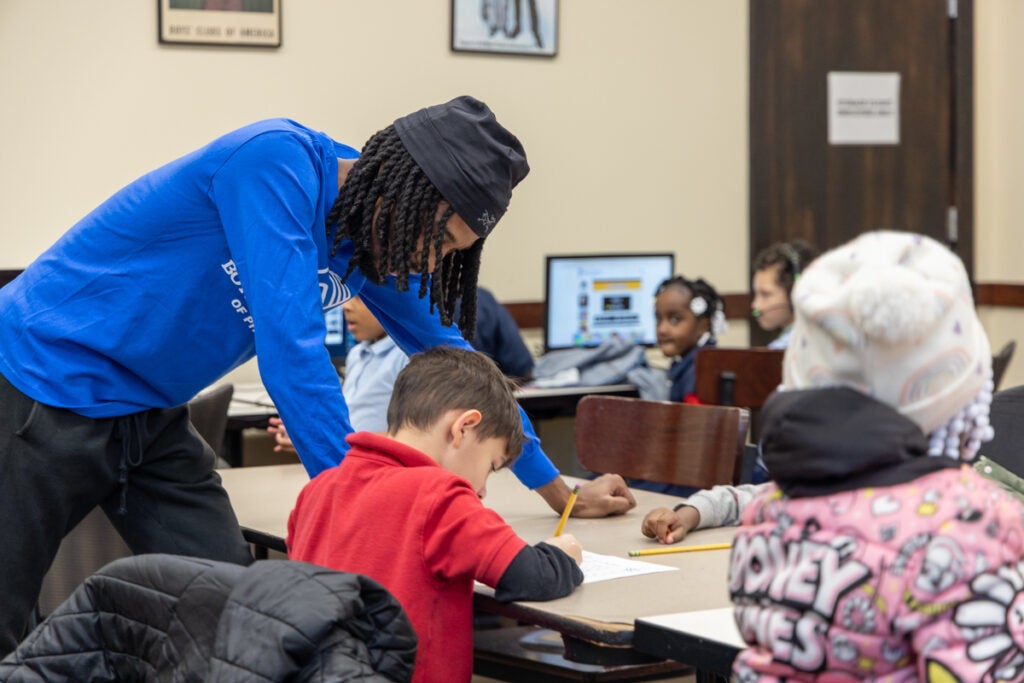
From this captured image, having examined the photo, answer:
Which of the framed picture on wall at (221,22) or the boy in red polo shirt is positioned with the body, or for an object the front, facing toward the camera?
the framed picture on wall

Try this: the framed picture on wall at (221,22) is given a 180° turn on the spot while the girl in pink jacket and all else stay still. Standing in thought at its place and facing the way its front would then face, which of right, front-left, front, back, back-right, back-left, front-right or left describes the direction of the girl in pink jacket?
back

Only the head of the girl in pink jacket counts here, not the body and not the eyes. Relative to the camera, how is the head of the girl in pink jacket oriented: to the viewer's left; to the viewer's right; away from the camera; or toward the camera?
away from the camera

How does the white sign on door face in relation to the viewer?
toward the camera

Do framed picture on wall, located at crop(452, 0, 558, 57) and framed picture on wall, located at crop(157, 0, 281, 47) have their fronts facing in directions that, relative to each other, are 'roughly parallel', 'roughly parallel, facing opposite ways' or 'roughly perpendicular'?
roughly parallel

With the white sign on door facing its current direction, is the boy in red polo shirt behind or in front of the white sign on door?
in front

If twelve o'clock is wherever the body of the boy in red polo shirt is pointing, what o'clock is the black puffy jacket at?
The black puffy jacket is roughly at 5 o'clock from the boy in red polo shirt.

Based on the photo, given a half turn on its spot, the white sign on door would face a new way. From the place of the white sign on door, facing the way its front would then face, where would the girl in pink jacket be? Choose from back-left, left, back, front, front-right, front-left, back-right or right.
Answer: back

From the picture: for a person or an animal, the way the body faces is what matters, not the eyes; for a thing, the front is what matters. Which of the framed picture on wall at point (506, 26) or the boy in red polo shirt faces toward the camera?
the framed picture on wall

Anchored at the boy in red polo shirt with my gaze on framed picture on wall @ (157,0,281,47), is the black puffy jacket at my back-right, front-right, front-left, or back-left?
back-left

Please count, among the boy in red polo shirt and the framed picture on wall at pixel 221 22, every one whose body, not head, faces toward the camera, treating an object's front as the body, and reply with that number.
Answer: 1

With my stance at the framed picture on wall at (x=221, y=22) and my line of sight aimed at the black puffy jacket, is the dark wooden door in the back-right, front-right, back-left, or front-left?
back-left

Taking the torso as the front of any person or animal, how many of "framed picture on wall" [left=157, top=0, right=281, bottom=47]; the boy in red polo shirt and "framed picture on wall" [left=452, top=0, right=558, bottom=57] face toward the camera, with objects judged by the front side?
2

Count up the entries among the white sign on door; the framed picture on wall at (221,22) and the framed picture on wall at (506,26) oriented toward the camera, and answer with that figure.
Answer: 3
